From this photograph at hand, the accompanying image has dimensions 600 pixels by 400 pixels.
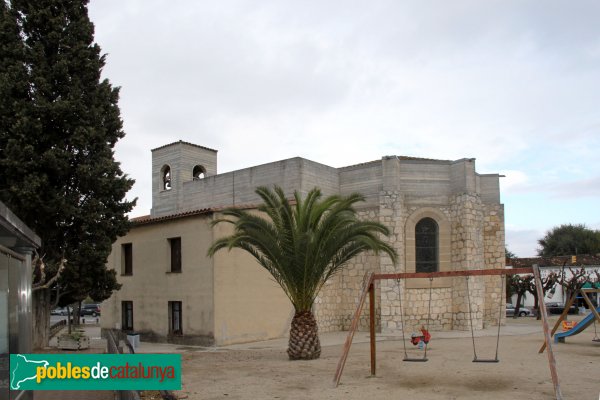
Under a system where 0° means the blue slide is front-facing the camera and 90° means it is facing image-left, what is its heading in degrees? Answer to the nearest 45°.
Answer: approximately 90°

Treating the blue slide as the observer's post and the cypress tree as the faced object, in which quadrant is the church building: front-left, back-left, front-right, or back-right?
front-right

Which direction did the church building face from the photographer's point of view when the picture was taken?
facing away from the viewer and to the left of the viewer

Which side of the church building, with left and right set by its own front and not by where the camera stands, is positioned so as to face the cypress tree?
left

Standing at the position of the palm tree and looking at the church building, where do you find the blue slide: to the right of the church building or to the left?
right

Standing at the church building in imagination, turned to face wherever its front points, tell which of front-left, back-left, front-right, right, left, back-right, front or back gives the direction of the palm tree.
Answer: back-left

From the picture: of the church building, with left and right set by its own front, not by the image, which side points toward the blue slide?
back
